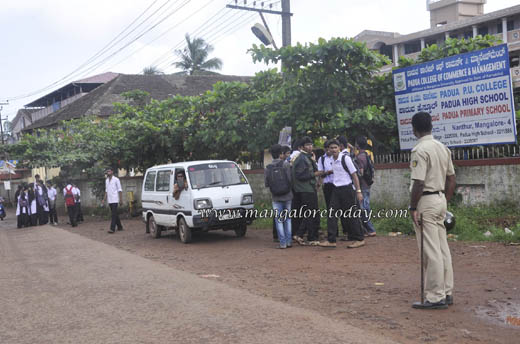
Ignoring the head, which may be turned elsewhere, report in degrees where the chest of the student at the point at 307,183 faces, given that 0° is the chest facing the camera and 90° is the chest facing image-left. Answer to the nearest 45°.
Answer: approximately 315°

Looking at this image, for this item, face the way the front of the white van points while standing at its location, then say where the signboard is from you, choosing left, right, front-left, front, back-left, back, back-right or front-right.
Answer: front-left

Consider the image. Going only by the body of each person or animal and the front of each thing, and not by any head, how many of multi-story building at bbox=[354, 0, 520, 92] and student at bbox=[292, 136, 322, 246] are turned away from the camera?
0

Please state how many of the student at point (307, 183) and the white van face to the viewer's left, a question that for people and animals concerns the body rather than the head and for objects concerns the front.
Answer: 0

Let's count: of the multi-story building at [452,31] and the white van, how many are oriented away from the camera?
0

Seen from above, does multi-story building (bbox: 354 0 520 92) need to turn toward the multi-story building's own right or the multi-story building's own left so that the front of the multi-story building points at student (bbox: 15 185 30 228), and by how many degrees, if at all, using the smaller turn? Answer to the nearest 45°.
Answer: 0° — it already faces them

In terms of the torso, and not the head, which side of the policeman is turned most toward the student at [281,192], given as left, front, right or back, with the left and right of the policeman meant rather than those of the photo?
front

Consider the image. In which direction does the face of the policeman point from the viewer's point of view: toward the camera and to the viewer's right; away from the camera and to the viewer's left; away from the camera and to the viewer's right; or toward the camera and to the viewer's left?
away from the camera and to the viewer's left

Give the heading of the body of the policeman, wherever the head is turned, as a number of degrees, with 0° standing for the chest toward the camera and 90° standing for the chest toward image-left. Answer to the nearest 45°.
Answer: approximately 135°

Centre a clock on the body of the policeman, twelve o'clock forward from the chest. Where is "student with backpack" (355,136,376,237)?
The student with backpack is roughly at 1 o'clock from the policeman.

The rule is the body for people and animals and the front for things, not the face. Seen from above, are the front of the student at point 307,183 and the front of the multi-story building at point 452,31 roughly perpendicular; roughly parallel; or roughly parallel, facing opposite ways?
roughly perpendicular

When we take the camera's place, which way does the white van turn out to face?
facing the viewer and to the right of the viewer

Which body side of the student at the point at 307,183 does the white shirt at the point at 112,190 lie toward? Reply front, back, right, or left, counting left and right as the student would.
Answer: back

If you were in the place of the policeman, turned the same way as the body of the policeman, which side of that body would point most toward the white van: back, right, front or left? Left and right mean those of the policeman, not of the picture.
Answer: front

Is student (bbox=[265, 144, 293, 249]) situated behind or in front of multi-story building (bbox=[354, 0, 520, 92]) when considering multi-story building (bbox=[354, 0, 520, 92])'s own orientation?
in front

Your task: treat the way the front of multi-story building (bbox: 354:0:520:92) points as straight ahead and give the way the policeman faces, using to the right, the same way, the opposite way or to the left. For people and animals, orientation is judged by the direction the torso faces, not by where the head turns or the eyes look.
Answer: to the right
